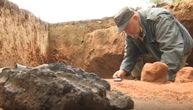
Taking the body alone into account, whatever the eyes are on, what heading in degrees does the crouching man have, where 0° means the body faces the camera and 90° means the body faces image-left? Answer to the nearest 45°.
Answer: approximately 45°

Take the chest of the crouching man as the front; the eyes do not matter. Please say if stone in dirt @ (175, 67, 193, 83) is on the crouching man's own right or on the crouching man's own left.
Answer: on the crouching man's own left

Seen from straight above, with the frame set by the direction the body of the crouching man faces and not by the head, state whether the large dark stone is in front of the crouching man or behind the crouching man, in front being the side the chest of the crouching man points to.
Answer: in front

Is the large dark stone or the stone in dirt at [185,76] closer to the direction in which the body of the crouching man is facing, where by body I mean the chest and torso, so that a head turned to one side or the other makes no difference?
the large dark stone
